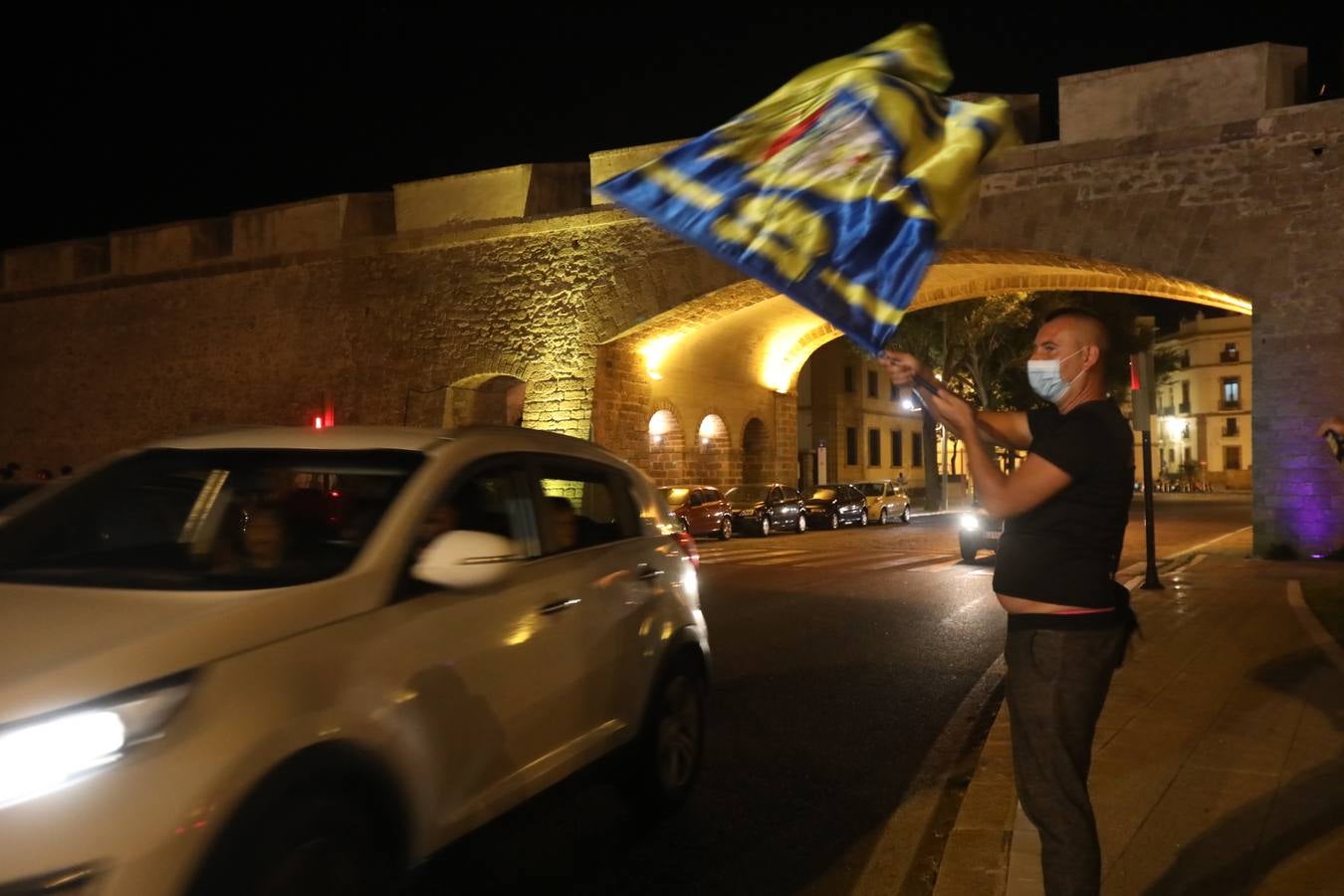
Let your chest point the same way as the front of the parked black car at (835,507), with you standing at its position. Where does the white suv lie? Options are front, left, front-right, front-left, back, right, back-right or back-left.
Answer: front-left

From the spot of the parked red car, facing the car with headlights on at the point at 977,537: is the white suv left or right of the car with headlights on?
right

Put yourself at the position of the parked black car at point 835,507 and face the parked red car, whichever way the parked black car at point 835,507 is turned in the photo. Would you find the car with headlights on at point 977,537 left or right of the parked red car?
left

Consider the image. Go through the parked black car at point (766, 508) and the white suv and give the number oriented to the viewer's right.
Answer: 0

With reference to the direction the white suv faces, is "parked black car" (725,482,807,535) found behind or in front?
behind

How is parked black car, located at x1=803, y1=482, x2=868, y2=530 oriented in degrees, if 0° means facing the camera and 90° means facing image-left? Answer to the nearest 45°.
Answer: approximately 45°

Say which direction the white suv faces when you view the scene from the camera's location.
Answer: facing the viewer and to the left of the viewer

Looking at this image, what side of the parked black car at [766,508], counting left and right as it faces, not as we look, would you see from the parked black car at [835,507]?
back

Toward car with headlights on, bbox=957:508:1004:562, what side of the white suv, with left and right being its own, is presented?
back

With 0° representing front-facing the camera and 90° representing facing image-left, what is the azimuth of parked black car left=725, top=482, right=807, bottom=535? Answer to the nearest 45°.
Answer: approximately 45°

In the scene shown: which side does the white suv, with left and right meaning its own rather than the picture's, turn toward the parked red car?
back

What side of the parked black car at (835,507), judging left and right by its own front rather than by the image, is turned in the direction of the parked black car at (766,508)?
front
